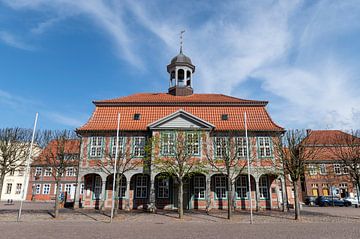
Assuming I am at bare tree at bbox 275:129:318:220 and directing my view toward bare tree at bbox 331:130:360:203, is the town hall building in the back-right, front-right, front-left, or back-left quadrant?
front-left

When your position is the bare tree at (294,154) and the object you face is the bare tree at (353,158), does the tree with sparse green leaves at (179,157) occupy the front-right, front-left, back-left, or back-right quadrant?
back-left

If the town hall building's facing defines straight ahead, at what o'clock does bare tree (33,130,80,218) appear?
The bare tree is roughly at 2 o'clock from the town hall building.

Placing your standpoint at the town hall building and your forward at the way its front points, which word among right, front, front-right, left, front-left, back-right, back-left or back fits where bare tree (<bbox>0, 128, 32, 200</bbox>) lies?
right

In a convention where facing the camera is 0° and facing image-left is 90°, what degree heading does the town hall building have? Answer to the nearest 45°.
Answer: approximately 0°

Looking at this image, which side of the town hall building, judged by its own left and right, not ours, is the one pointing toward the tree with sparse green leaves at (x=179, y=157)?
front

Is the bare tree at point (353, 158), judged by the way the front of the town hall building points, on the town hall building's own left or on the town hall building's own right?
on the town hall building's own left

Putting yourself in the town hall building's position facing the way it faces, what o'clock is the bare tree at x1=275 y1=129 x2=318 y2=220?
The bare tree is roughly at 10 o'clock from the town hall building.

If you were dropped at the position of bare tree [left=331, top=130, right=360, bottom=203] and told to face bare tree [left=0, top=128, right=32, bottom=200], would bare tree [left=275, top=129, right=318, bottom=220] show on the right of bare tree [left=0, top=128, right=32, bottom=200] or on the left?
left
